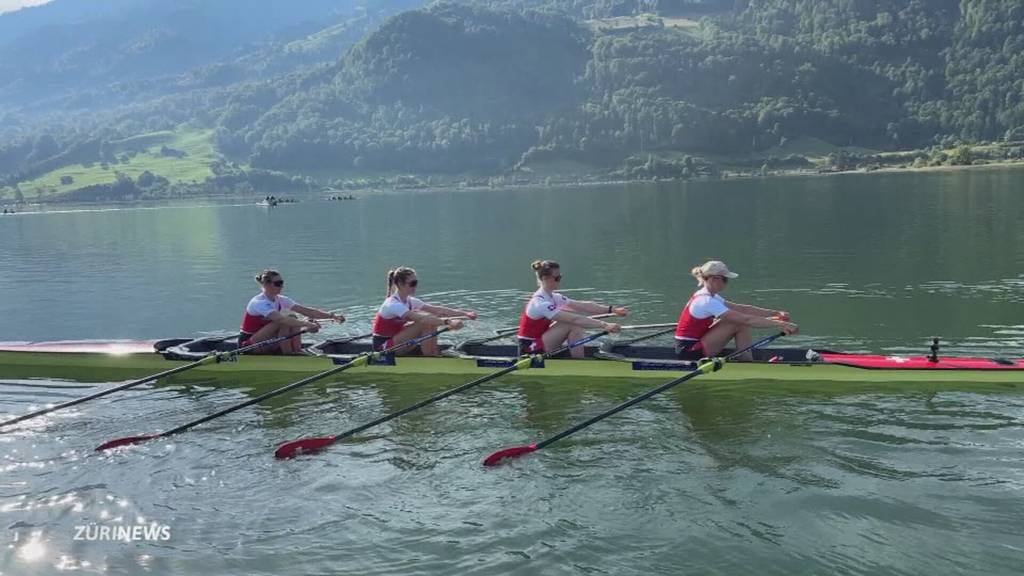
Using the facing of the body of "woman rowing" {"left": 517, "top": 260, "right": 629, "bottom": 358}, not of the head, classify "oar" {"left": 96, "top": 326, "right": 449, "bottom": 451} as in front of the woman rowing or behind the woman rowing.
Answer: behind

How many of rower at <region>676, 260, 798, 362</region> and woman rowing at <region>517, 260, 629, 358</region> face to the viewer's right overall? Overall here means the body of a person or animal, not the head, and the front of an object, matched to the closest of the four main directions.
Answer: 2

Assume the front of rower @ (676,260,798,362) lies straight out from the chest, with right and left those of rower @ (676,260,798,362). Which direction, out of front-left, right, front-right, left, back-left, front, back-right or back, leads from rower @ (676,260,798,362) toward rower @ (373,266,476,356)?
back

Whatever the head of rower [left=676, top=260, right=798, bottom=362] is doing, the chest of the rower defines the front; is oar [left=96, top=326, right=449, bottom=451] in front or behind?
behind

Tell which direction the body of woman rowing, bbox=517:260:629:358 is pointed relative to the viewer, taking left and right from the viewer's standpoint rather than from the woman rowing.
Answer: facing to the right of the viewer

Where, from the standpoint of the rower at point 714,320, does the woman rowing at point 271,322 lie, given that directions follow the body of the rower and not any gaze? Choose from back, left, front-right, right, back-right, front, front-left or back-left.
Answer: back

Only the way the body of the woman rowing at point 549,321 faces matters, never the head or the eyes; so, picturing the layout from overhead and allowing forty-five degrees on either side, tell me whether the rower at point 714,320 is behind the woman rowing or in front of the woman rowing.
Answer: in front

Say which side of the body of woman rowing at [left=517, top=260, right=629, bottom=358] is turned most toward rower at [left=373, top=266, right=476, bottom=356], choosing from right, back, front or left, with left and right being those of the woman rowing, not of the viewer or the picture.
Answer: back

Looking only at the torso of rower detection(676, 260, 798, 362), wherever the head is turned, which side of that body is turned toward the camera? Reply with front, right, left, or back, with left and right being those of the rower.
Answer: right
